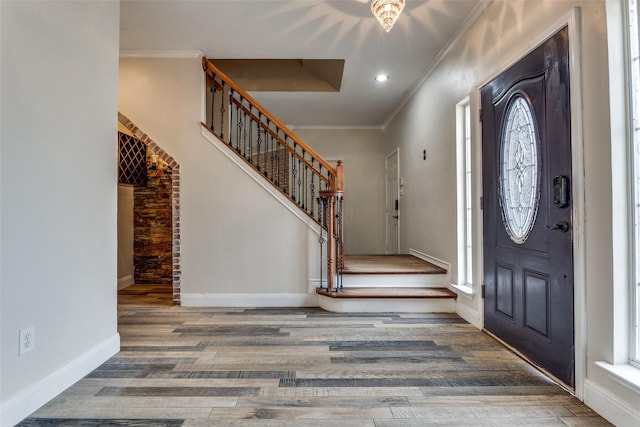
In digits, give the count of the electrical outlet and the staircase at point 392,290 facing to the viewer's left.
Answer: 0

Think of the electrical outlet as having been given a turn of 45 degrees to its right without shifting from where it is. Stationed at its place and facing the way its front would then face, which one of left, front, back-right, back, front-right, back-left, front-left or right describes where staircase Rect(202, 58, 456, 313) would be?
left

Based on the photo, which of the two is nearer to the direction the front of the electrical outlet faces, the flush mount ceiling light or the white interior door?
the flush mount ceiling light

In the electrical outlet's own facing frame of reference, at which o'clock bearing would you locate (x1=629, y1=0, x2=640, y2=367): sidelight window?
The sidelight window is roughly at 12 o'clock from the electrical outlet.

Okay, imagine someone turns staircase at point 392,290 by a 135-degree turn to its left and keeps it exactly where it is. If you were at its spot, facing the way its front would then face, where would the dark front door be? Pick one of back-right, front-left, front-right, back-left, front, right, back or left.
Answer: right

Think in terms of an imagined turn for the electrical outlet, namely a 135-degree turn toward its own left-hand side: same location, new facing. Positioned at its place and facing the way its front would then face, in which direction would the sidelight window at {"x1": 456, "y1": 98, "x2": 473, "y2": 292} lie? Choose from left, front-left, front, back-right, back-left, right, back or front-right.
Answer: right

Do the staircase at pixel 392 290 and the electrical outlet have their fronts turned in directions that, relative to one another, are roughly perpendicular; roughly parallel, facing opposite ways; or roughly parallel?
roughly perpendicular

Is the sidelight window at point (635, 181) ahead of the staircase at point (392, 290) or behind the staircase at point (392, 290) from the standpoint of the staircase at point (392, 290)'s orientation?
ahead

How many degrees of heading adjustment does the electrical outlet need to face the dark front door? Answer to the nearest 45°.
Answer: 0° — it already faces it

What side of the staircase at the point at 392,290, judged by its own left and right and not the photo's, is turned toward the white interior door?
back

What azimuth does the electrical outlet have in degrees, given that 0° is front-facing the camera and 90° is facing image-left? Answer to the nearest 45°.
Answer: approximately 315°

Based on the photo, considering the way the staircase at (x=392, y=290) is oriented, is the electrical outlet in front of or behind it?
in front

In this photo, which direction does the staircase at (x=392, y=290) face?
toward the camera
